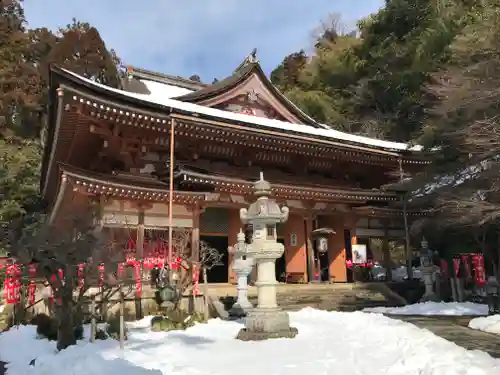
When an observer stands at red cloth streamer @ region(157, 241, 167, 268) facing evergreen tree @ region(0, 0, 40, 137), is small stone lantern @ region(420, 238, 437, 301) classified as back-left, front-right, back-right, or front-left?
back-right

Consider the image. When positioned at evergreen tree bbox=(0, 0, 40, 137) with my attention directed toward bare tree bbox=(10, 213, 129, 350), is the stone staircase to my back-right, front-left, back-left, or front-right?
front-left

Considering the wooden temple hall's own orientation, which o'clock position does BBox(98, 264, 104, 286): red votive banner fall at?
The red votive banner is roughly at 2 o'clock from the wooden temple hall.

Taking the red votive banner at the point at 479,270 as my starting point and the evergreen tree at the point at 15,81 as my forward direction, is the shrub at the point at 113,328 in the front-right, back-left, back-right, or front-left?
front-left

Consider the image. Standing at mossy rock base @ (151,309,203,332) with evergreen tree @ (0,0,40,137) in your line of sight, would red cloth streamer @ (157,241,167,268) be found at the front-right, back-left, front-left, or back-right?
front-right

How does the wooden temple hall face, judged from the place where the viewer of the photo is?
facing the viewer and to the right of the viewer

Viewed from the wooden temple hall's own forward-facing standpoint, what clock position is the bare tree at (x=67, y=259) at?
The bare tree is roughly at 2 o'clock from the wooden temple hall.

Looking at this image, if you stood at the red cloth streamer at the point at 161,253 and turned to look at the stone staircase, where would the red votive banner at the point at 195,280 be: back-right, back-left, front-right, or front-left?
front-right

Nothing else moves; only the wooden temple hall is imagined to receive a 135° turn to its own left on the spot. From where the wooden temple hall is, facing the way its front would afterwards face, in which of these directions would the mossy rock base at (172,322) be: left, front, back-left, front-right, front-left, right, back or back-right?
back

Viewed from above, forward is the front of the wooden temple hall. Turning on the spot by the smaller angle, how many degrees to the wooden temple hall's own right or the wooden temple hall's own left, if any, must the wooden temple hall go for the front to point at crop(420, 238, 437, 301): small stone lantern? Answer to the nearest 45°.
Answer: approximately 45° to the wooden temple hall's own left

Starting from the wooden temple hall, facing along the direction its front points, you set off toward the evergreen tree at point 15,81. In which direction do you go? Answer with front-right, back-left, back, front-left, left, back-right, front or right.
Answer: back
